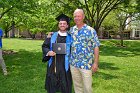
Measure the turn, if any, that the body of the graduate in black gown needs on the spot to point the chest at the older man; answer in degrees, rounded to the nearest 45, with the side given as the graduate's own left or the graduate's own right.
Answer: approximately 90° to the graduate's own left

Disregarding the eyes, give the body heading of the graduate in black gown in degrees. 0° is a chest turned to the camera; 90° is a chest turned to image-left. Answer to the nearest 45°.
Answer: approximately 0°
